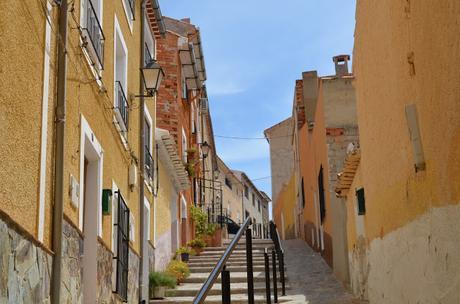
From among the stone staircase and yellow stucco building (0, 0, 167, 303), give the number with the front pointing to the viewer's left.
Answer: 0

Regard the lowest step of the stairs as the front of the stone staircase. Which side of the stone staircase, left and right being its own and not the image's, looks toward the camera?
front

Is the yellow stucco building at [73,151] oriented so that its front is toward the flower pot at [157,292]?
no

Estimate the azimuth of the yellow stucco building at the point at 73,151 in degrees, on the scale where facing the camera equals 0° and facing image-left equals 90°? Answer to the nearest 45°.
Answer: approximately 315°

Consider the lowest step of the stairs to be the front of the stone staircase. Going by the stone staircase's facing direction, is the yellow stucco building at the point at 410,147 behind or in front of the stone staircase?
in front
